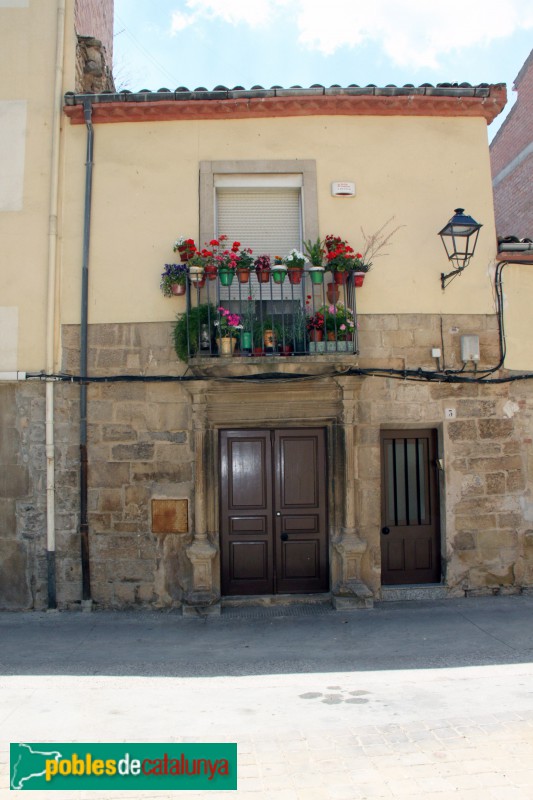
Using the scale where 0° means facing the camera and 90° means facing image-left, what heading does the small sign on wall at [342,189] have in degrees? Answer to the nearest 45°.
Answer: approximately 0°

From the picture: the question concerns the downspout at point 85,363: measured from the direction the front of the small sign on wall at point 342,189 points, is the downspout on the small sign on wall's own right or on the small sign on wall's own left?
on the small sign on wall's own right

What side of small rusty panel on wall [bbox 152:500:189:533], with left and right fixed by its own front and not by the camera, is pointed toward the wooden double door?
left

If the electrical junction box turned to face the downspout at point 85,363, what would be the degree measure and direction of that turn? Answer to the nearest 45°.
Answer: approximately 90° to its right

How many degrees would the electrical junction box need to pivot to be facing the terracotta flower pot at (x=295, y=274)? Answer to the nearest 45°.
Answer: approximately 45° to its right
